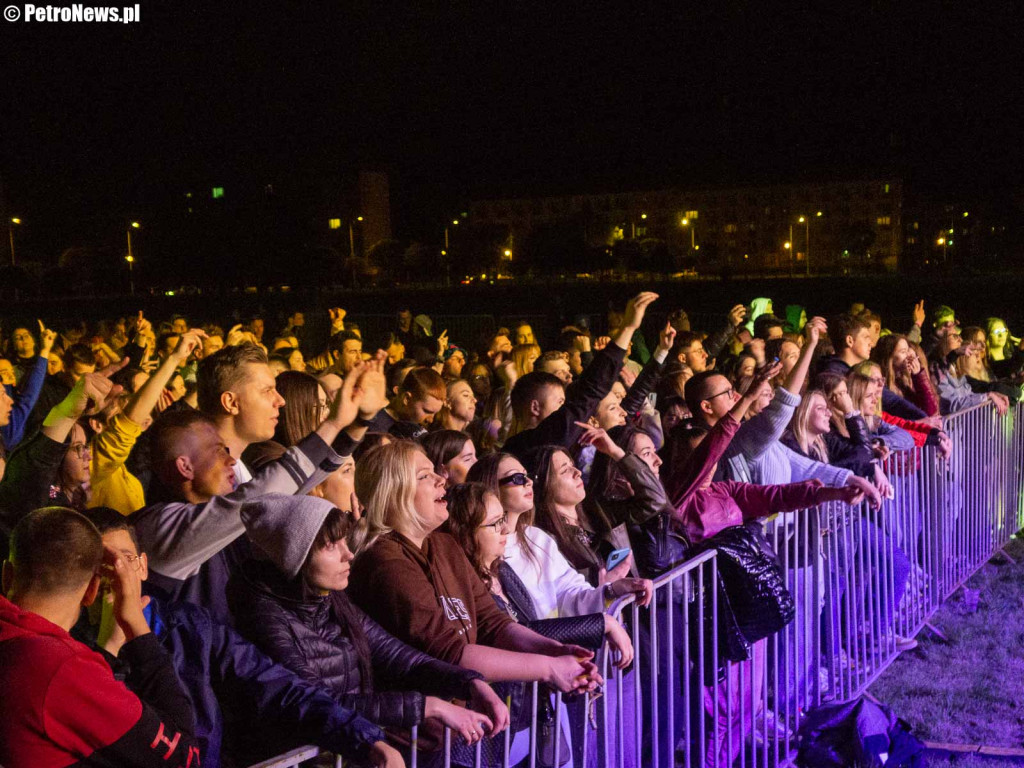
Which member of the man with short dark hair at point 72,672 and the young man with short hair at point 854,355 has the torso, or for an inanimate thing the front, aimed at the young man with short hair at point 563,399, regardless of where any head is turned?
the man with short dark hair

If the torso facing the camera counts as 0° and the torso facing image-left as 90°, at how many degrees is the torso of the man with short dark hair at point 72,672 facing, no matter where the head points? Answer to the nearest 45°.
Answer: approximately 225°

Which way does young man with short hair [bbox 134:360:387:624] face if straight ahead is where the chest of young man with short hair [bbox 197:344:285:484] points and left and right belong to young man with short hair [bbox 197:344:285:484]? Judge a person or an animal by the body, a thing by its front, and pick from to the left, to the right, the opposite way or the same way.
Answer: the same way

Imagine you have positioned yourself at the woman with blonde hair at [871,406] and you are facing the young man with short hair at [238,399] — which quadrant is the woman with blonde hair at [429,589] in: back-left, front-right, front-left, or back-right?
front-left

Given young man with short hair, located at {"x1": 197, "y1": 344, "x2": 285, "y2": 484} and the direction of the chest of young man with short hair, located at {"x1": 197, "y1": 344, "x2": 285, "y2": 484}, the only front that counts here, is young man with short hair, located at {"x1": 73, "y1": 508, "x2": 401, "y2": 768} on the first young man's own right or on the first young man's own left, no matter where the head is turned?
on the first young man's own right

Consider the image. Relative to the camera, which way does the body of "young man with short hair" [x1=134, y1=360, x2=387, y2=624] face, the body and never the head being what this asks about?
to the viewer's right

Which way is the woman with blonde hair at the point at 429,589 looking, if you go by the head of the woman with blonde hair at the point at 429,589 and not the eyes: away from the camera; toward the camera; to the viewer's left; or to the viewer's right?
to the viewer's right

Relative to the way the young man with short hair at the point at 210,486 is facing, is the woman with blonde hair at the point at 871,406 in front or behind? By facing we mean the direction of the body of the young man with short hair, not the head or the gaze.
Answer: in front

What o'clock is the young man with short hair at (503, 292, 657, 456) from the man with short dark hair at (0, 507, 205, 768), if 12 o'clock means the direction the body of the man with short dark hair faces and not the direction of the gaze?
The young man with short hair is roughly at 12 o'clock from the man with short dark hair.

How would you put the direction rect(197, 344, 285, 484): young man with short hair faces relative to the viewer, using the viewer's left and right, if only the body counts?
facing to the right of the viewer

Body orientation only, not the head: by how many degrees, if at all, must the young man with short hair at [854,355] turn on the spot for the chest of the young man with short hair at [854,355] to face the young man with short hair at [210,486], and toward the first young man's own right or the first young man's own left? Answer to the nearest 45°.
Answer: approximately 90° to the first young man's own right

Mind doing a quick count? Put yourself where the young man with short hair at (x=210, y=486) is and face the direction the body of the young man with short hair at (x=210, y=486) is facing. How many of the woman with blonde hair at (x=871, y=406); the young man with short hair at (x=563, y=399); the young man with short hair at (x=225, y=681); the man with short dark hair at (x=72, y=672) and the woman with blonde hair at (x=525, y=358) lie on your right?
2
